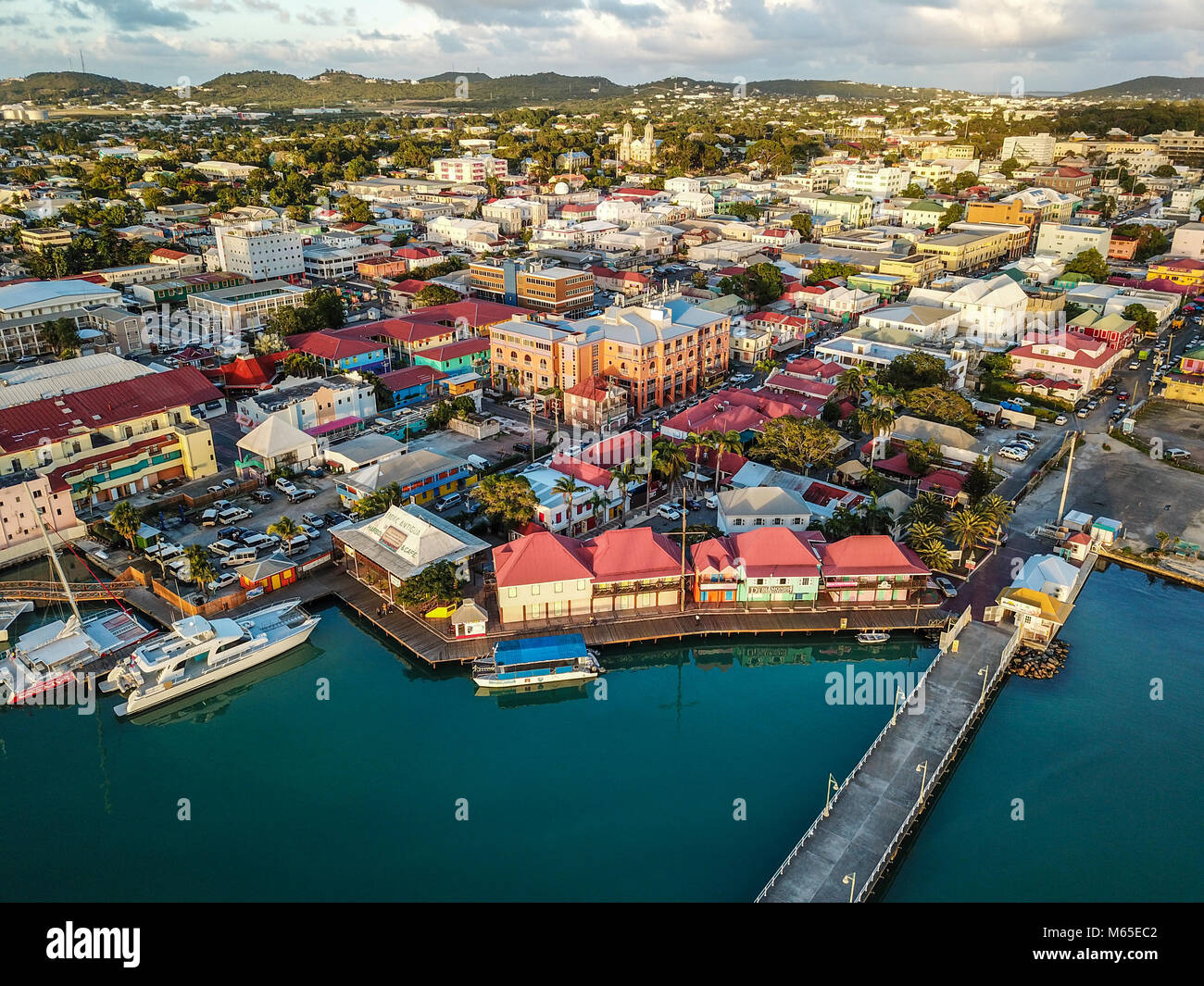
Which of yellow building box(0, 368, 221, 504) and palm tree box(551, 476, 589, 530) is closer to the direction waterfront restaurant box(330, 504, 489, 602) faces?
the yellow building

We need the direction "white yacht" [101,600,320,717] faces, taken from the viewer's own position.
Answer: facing away from the viewer and to the right of the viewer

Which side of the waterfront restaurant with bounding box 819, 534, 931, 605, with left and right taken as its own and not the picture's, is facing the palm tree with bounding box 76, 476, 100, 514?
right

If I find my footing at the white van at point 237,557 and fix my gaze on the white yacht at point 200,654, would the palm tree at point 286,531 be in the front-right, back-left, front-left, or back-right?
back-left

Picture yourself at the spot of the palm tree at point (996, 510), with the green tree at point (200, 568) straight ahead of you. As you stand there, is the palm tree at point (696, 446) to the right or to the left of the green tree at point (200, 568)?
right

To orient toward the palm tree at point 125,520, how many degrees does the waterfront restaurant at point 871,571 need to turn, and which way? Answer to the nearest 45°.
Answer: approximately 90° to its right

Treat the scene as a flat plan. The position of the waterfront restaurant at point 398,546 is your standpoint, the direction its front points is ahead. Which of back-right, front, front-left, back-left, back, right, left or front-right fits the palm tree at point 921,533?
back-left

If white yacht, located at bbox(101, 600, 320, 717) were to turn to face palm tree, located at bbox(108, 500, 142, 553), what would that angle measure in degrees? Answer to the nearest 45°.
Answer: approximately 45° to its left

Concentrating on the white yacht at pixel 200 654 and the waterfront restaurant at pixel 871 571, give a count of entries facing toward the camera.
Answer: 1

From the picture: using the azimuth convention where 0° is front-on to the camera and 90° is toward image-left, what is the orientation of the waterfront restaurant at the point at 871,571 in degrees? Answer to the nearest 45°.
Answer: approximately 0°
